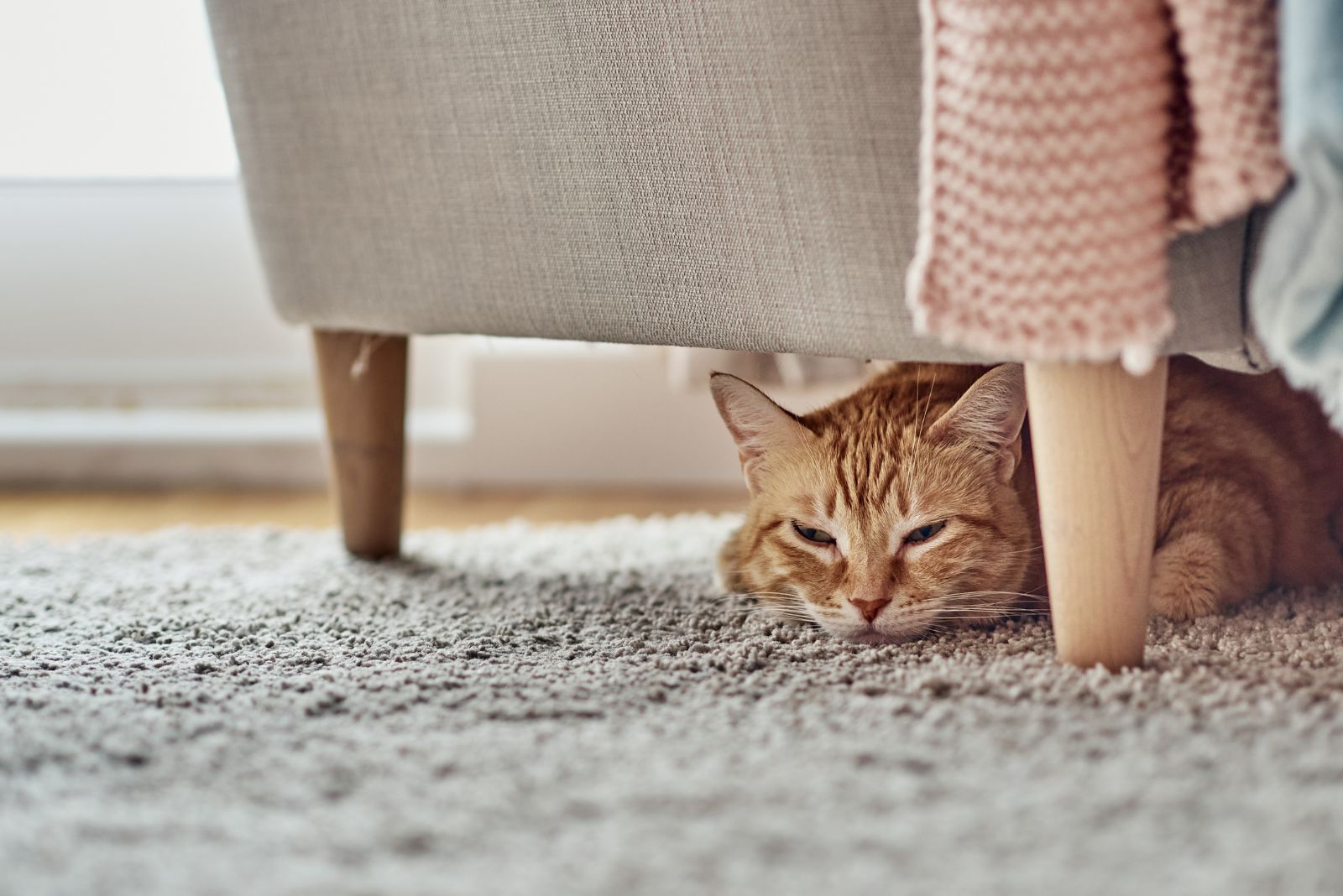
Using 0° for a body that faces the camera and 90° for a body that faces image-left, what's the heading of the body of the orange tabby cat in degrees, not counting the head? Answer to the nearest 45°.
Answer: approximately 45°

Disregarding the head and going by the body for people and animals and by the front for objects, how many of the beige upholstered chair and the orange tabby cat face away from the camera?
0

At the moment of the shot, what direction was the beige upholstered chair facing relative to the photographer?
facing the viewer and to the right of the viewer
